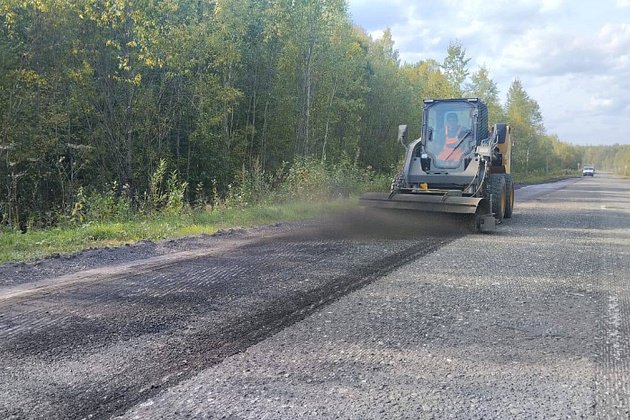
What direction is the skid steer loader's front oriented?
toward the camera
